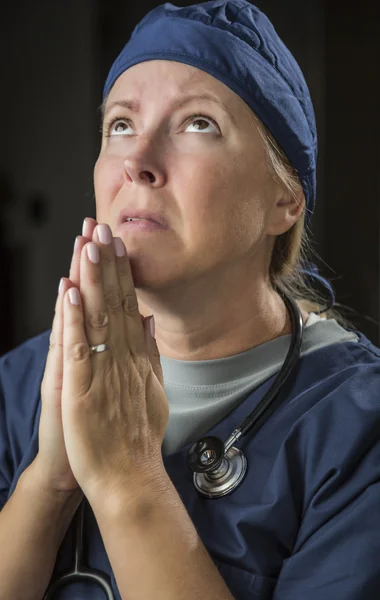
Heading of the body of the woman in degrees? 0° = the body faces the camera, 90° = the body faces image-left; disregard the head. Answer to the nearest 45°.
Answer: approximately 45°
